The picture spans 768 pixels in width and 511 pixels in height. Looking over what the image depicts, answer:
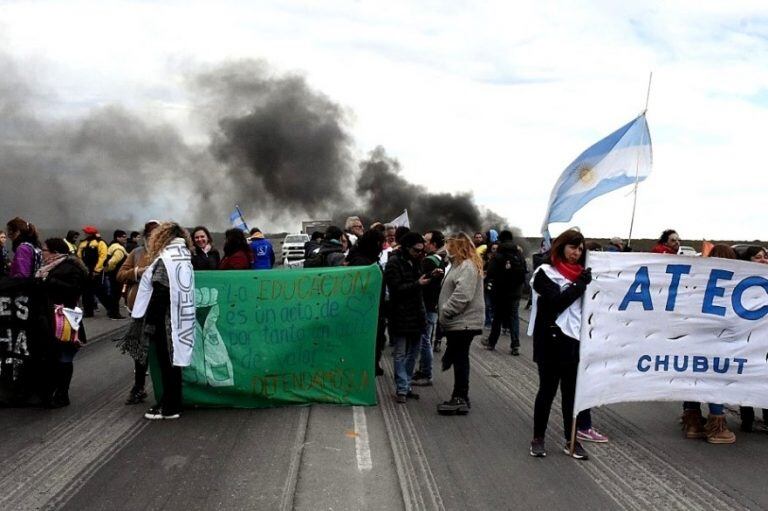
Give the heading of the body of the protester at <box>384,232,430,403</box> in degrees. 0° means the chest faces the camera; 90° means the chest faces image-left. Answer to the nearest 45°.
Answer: approximately 315°

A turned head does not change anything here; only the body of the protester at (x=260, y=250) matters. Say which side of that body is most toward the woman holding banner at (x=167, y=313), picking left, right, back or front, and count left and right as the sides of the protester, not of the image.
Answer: back

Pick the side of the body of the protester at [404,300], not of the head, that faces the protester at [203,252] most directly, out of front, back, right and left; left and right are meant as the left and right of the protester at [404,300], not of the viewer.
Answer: back

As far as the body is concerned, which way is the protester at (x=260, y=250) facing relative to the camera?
away from the camera

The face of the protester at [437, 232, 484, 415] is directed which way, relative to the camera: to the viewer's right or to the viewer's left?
to the viewer's left

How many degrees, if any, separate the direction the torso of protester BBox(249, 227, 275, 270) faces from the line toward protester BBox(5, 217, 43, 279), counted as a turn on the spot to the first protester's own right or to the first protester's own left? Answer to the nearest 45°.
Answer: approximately 135° to the first protester's own left

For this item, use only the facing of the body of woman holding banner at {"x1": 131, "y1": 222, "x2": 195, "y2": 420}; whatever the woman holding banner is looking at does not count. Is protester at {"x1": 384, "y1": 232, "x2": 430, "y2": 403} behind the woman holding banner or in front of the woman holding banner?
behind
